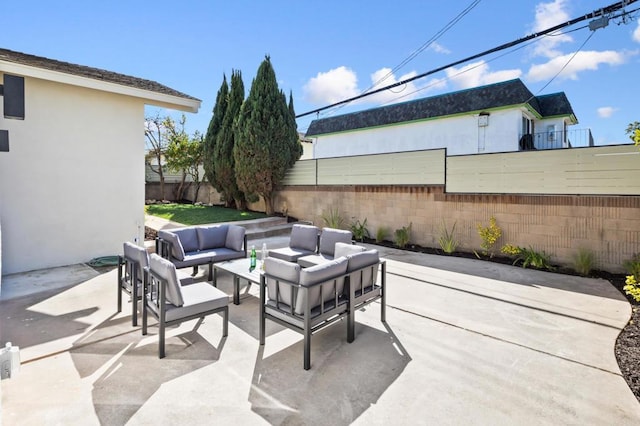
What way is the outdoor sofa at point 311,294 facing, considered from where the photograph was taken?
facing away from the viewer and to the left of the viewer

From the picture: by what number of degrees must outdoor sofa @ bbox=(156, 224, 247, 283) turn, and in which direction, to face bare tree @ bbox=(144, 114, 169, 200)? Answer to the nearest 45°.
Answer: approximately 135° to its left

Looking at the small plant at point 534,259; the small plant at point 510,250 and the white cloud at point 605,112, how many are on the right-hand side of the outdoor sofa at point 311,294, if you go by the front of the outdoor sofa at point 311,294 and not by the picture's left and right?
3

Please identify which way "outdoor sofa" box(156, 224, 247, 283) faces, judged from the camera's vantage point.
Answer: facing the viewer and to the right of the viewer

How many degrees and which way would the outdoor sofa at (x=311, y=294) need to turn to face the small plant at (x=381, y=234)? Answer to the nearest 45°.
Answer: approximately 45° to its right

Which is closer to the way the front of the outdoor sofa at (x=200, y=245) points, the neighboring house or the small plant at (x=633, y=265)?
the small plant

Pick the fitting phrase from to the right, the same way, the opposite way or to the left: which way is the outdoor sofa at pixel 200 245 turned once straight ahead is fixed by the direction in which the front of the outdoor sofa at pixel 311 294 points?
the opposite way

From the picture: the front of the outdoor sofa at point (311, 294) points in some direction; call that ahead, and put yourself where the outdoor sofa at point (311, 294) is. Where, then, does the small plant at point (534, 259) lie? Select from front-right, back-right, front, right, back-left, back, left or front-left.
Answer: right

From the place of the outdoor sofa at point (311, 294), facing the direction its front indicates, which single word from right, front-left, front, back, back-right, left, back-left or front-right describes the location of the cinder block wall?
right

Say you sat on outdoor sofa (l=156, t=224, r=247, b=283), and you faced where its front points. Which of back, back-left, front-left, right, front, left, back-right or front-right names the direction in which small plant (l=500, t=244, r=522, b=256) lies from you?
front-left

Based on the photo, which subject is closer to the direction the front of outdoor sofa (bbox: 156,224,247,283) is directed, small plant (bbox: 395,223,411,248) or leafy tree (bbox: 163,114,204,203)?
the small plant

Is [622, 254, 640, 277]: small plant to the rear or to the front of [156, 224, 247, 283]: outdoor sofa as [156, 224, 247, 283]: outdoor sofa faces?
to the front

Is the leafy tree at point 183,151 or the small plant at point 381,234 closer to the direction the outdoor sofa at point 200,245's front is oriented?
the small plant
